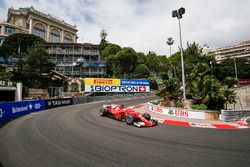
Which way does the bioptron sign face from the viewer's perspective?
toward the camera

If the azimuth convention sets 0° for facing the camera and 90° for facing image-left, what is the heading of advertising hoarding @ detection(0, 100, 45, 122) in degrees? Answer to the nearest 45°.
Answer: approximately 315°

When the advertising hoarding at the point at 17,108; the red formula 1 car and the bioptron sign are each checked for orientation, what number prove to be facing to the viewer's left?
0

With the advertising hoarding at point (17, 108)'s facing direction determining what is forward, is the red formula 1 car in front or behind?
in front

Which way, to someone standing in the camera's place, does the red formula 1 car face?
facing the viewer and to the right of the viewer

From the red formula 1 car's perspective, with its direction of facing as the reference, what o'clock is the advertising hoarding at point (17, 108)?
The advertising hoarding is roughly at 5 o'clock from the red formula 1 car.

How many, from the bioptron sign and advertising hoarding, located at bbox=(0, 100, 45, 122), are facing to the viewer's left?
0

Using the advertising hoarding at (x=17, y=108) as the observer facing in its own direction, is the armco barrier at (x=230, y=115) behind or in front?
in front

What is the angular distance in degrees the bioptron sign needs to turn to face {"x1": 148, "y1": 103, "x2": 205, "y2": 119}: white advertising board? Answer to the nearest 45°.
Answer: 0° — it already faces it

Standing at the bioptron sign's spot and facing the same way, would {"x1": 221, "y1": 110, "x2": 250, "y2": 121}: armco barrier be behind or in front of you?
in front

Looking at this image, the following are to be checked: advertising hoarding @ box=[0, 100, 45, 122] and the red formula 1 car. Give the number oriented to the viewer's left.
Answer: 0

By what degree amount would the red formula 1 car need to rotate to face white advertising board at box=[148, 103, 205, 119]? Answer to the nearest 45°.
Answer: approximately 90° to its left

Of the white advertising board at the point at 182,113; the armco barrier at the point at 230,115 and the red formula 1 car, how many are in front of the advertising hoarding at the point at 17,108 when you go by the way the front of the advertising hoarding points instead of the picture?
3

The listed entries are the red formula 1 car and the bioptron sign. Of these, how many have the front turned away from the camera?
0

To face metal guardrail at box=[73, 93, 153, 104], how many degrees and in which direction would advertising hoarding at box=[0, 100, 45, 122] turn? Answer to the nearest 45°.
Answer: approximately 90° to its left
